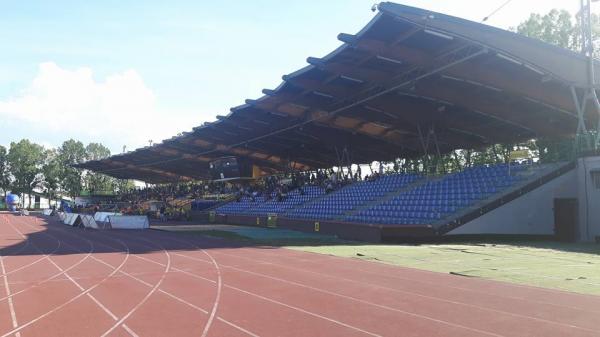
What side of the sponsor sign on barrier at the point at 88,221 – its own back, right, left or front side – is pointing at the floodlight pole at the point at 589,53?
left

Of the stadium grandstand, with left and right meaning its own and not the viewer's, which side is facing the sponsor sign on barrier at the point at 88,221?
right

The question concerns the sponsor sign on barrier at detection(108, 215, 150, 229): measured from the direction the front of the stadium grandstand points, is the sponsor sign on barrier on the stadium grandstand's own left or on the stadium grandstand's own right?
on the stadium grandstand's own right

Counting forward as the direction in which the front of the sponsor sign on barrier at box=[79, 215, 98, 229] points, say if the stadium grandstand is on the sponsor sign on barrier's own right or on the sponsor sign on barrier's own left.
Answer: on the sponsor sign on barrier's own left

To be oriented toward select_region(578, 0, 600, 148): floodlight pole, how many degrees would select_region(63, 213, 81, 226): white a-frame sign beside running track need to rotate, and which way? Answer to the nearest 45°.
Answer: approximately 90° to its left

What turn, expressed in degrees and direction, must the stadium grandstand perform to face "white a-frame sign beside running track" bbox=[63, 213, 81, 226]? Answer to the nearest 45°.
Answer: approximately 90° to its right

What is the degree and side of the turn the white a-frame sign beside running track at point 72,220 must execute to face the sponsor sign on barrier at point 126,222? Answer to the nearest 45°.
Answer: approximately 90° to its left
